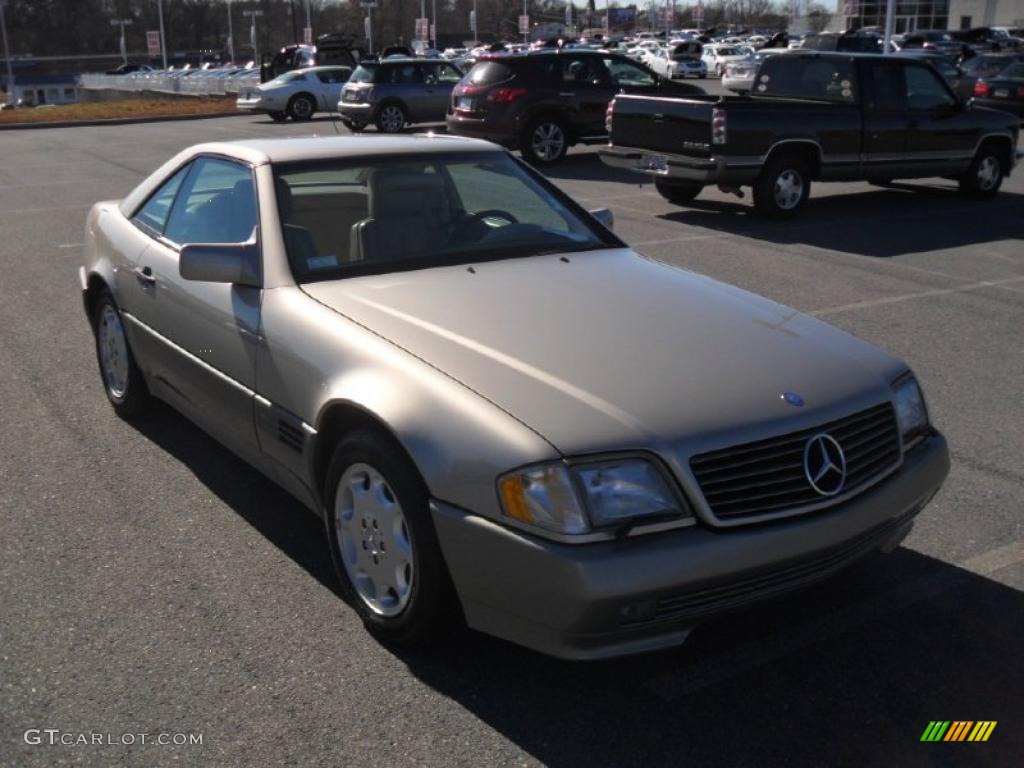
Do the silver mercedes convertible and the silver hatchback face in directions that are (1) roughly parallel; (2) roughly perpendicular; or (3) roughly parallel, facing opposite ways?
roughly perpendicular

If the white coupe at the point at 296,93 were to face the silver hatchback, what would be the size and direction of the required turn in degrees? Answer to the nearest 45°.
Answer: approximately 135° to its right

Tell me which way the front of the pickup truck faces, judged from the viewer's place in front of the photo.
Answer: facing away from the viewer and to the right of the viewer

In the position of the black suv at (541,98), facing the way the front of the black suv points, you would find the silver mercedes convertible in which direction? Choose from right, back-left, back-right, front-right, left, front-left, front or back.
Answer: back-right

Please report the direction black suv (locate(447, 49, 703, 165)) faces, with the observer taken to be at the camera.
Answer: facing away from the viewer and to the right of the viewer

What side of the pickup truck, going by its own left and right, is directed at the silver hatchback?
left

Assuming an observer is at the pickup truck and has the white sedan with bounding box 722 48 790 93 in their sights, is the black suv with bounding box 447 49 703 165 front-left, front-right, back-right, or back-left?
front-left

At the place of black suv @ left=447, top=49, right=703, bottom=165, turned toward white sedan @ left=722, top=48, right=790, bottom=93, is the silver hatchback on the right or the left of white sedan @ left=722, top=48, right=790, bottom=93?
left

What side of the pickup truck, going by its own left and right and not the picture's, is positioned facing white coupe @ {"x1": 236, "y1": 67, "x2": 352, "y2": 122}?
left

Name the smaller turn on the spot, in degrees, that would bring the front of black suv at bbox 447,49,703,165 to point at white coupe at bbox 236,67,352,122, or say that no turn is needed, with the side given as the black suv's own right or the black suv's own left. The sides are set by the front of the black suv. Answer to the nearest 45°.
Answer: approximately 90° to the black suv's own left

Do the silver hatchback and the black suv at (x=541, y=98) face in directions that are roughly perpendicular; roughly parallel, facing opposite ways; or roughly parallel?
roughly parallel

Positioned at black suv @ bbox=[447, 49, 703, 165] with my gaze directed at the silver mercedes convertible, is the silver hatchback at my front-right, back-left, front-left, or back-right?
back-right

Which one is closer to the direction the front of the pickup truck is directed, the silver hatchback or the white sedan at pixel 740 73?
the white sedan

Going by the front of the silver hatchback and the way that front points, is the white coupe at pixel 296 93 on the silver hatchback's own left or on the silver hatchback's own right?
on the silver hatchback's own left

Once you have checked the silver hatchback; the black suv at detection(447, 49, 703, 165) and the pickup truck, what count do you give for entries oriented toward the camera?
0
